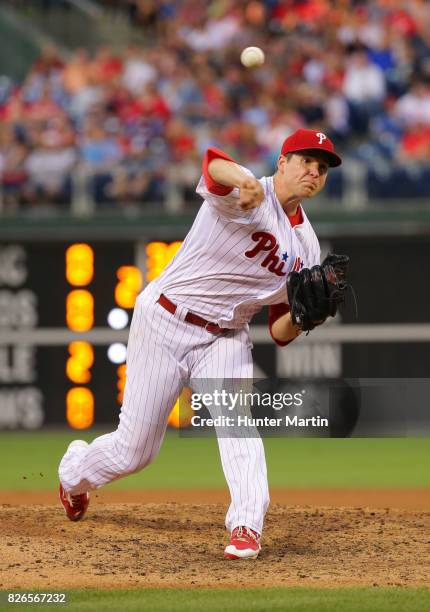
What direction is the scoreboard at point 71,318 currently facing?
toward the camera
